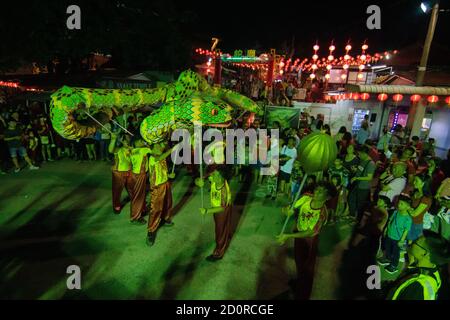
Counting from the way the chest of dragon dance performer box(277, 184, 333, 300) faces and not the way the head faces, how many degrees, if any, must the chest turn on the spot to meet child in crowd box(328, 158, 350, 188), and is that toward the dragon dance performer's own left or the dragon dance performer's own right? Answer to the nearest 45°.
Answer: approximately 135° to the dragon dance performer's own right

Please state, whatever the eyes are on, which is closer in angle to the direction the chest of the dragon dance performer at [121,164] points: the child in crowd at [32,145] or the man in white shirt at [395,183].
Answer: the man in white shirt

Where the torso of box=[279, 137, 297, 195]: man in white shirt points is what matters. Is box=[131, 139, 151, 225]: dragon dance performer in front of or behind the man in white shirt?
in front

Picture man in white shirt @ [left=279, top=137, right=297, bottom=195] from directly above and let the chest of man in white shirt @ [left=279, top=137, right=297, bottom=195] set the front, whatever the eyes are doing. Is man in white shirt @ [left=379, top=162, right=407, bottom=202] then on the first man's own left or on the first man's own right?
on the first man's own left

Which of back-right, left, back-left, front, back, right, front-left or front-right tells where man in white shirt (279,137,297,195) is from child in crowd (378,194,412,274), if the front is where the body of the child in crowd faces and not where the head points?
right

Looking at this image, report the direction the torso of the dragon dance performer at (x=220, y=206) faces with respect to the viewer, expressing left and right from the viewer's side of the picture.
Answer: facing to the left of the viewer

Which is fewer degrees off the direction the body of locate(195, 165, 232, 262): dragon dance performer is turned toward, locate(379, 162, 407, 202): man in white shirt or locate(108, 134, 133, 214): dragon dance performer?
the dragon dance performer

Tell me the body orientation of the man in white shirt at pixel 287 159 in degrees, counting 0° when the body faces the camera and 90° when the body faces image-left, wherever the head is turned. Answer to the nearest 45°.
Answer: approximately 45°

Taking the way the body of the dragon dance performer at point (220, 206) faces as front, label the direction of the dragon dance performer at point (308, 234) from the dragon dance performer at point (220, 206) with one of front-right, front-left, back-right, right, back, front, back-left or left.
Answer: back-left
